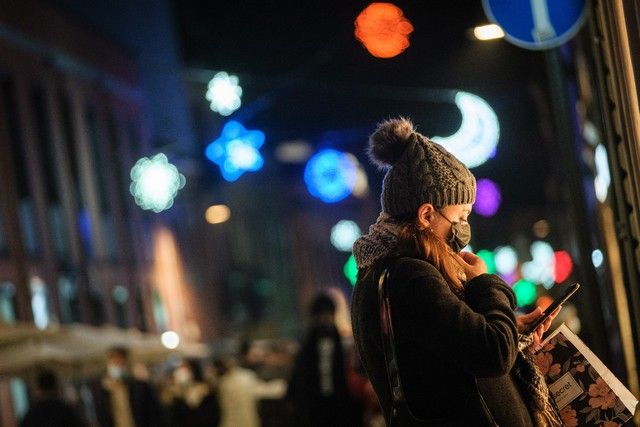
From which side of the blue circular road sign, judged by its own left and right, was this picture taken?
front

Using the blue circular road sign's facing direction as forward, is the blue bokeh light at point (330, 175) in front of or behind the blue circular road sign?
behind

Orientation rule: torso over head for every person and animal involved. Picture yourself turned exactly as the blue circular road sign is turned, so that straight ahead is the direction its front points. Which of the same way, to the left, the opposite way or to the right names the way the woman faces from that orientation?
to the left

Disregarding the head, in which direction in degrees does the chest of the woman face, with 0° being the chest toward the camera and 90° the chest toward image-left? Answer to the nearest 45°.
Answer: approximately 270°

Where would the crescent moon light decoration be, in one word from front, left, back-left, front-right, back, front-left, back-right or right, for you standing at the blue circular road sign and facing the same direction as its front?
back

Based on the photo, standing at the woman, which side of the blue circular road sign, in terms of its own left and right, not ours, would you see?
front

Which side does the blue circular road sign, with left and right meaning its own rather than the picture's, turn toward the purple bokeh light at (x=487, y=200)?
back

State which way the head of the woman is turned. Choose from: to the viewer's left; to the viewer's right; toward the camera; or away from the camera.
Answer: to the viewer's right
